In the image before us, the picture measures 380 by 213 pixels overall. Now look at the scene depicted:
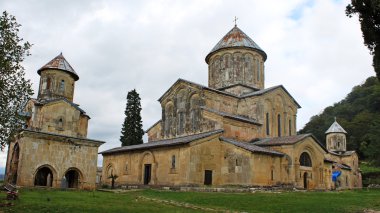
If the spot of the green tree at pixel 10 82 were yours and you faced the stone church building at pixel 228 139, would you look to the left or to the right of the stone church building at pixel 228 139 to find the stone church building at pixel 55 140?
left

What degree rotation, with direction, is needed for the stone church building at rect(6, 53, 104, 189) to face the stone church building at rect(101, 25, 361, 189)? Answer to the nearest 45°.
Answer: approximately 90° to its left

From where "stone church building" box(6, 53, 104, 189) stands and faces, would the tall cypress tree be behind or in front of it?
behind

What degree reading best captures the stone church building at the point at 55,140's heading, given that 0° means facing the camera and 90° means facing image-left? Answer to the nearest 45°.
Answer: approximately 0°

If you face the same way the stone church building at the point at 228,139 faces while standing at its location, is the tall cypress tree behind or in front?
behind

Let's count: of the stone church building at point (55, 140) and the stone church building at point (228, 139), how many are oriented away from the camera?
0

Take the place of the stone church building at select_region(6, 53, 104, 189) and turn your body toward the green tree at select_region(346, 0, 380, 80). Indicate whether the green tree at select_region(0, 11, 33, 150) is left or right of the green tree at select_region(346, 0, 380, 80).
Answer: right
